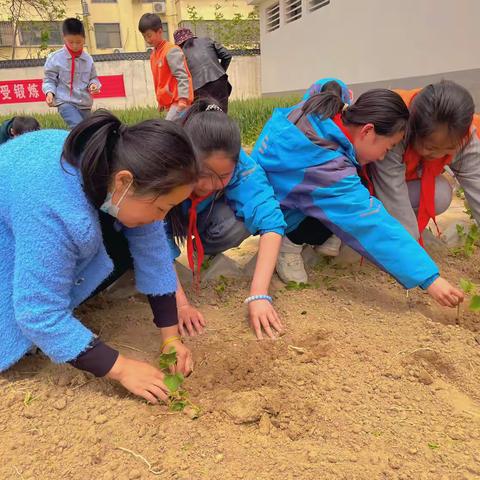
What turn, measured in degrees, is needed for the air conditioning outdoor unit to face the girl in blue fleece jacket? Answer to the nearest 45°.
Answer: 0° — it already faces them

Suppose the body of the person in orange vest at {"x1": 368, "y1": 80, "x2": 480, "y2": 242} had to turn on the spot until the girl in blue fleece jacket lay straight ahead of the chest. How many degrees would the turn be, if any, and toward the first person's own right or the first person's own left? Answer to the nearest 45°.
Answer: approximately 45° to the first person's own right

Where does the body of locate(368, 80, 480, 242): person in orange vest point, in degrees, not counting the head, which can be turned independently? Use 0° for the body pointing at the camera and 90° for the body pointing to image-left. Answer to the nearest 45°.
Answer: approximately 0°

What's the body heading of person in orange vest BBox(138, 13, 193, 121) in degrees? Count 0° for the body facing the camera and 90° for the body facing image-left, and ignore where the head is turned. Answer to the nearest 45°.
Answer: approximately 45°

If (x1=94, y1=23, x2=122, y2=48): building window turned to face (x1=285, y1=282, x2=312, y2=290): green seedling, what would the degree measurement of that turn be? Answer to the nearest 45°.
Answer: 0° — it already faces it

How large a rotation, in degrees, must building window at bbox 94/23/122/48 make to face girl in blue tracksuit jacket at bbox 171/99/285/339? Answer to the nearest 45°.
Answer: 0° — it already faces them

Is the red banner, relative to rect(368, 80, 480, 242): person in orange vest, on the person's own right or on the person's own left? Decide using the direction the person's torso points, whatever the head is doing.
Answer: on the person's own right

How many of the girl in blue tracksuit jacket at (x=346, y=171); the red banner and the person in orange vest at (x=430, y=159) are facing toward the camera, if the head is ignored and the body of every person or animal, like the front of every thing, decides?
2
